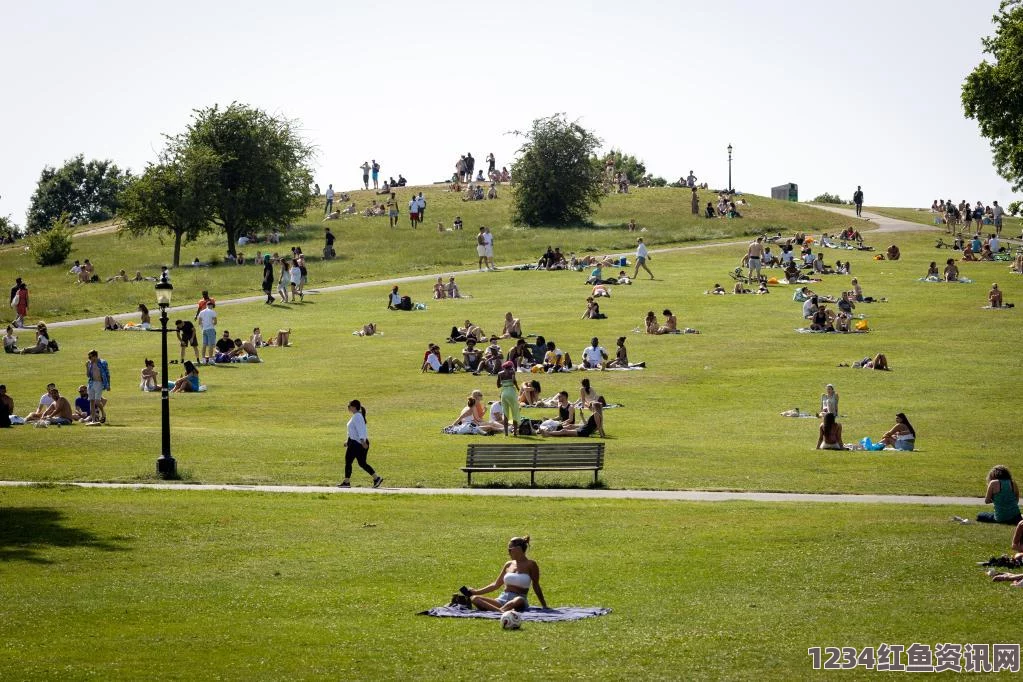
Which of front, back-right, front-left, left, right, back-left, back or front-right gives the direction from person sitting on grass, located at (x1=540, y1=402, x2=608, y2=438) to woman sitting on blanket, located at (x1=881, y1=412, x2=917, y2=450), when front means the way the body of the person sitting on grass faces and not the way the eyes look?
back

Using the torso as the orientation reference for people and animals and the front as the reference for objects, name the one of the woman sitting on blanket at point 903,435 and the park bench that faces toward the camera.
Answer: the park bench

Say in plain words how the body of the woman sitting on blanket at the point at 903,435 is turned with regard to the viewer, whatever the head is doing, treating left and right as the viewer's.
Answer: facing to the left of the viewer

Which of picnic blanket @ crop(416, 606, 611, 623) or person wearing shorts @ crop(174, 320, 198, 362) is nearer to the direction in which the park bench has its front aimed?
the picnic blanket

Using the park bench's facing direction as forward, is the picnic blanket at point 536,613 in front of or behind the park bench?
in front

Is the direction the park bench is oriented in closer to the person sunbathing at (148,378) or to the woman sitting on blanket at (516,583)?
the woman sitting on blanket

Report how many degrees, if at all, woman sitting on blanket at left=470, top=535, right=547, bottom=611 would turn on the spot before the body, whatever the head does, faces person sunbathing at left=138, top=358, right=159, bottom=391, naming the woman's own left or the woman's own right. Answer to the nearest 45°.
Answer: approximately 90° to the woman's own right

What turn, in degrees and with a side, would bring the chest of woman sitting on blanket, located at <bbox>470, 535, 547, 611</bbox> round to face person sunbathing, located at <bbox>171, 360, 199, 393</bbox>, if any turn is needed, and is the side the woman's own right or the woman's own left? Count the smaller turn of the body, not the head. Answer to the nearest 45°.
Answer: approximately 135° to the woman's own right

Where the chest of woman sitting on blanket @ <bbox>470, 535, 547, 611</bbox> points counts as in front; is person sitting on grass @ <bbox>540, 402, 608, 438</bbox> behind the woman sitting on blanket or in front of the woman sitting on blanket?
behind

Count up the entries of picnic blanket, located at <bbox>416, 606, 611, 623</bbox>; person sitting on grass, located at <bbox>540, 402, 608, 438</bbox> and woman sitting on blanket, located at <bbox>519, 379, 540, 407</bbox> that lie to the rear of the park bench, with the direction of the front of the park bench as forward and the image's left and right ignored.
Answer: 2

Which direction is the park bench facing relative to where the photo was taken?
toward the camera
